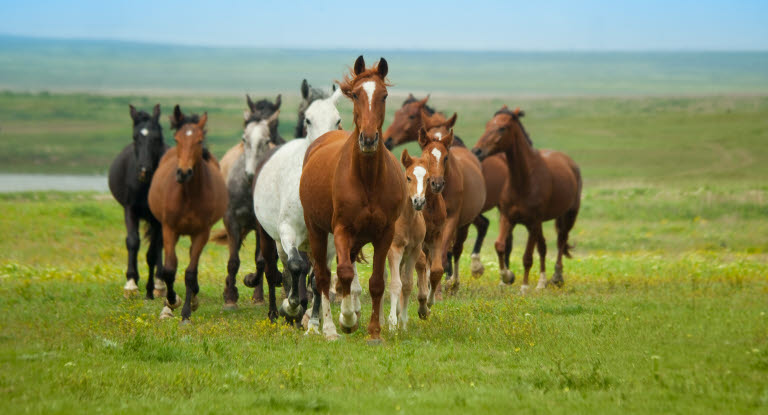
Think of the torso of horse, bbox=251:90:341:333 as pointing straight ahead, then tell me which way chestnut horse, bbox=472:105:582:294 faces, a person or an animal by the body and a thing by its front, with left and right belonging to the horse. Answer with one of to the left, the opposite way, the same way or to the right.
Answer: to the right

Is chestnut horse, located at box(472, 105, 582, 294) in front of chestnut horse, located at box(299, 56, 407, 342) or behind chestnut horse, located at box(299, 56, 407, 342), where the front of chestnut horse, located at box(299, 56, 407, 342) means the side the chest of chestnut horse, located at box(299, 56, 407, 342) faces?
behind

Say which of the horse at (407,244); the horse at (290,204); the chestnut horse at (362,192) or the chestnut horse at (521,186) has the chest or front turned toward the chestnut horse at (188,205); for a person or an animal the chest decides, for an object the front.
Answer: the chestnut horse at (521,186)

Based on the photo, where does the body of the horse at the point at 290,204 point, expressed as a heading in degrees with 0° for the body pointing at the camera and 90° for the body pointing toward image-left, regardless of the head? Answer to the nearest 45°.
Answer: approximately 315°

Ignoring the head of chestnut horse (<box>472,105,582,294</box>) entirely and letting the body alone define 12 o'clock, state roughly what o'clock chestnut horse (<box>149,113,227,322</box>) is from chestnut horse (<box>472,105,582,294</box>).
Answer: chestnut horse (<box>149,113,227,322</box>) is roughly at 12 o'clock from chestnut horse (<box>472,105,582,294</box>).

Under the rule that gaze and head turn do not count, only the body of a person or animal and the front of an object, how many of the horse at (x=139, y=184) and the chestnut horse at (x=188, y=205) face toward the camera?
2
